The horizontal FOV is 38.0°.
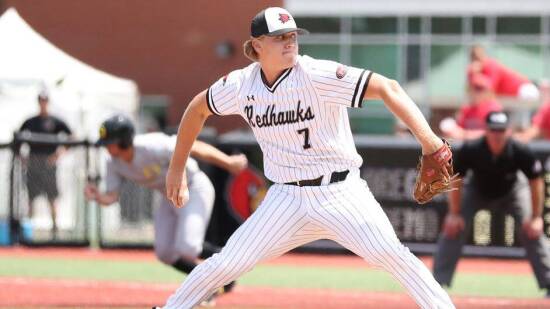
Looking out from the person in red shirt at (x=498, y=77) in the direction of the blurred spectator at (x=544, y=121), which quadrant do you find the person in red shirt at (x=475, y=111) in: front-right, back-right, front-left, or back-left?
back-right

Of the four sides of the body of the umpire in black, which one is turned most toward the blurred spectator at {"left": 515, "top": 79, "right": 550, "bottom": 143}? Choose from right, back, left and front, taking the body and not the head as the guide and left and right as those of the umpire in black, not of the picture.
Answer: back

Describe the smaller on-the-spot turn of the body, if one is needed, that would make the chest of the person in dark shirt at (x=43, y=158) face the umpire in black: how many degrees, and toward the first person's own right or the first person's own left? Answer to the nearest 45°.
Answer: approximately 45° to the first person's own left

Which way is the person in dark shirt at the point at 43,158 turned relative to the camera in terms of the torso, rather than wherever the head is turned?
toward the camera

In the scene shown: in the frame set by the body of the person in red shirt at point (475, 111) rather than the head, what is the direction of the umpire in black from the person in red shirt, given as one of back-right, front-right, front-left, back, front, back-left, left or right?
front-left

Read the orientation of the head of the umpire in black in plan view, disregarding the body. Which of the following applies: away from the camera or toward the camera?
toward the camera

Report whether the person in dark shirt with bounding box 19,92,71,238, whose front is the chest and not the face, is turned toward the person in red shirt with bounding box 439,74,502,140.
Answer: no

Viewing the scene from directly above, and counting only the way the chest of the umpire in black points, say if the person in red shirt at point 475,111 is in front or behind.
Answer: behind

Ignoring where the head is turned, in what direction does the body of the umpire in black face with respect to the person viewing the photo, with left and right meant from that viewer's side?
facing the viewer

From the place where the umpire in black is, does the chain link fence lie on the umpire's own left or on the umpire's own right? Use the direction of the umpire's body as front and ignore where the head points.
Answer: on the umpire's own right
